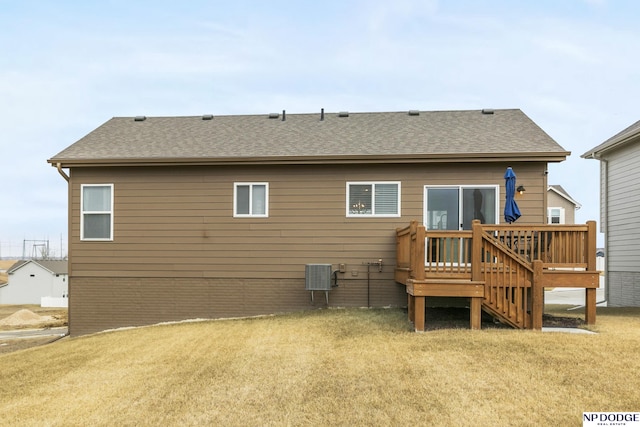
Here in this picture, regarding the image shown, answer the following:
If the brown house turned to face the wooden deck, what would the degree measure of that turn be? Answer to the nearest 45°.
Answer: approximately 135° to its right

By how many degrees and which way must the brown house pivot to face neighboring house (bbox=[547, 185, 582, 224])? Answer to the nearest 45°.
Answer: approximately 45° to its right

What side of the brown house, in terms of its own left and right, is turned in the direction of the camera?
back
